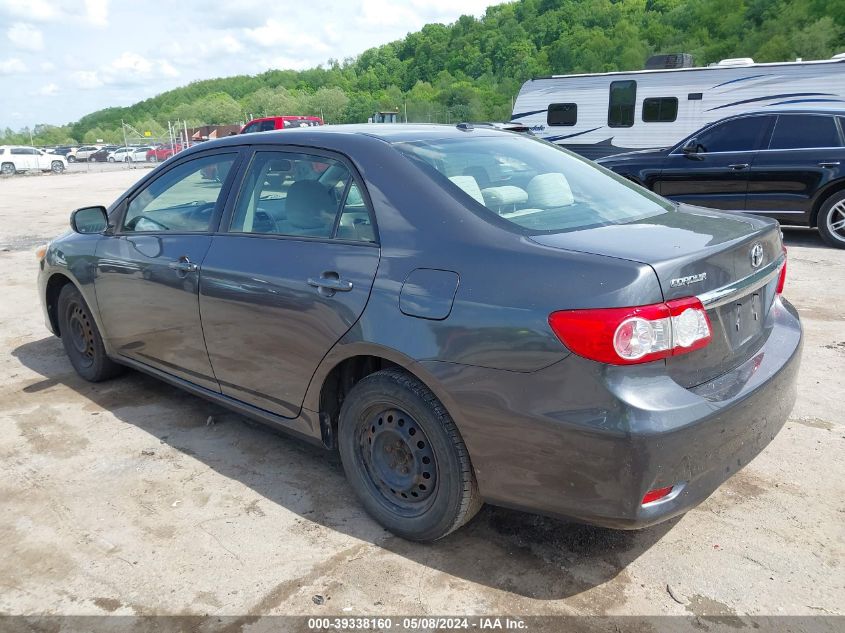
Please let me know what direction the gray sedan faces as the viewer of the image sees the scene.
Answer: facing away from the viewer and to the left of the viewer

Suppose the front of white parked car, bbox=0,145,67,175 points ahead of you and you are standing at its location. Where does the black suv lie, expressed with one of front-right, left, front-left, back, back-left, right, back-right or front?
right

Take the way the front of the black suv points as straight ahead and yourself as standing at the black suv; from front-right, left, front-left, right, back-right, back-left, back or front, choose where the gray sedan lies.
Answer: left

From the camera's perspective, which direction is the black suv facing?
to the viewer's left

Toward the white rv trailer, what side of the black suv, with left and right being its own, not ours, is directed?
right

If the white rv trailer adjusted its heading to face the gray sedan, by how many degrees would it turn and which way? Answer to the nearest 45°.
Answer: approximately 90° to its left

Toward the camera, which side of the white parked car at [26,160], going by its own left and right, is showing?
right

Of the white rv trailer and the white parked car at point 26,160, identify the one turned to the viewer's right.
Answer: the white parked car

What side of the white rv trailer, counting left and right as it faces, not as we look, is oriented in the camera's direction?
left

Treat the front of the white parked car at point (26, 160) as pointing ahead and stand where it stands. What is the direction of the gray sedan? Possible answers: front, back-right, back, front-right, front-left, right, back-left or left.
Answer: right

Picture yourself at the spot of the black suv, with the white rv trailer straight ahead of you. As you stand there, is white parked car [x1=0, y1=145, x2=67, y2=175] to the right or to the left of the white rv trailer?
left

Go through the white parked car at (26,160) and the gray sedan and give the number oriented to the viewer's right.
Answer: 1
